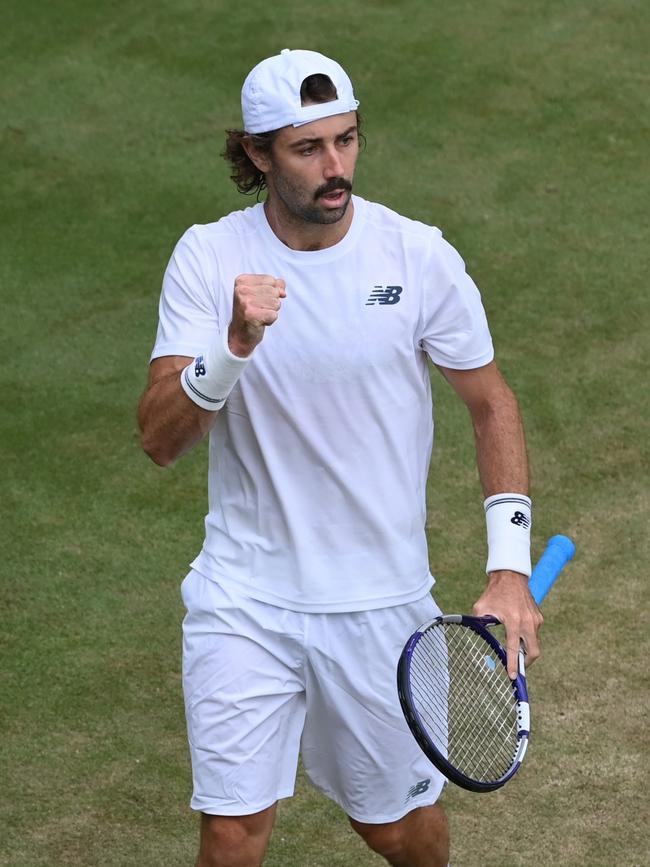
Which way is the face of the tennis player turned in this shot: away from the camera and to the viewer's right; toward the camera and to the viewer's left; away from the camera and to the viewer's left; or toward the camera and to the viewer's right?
toward the camera and to the viewer's right

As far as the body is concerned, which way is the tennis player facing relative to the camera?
toward the camera
